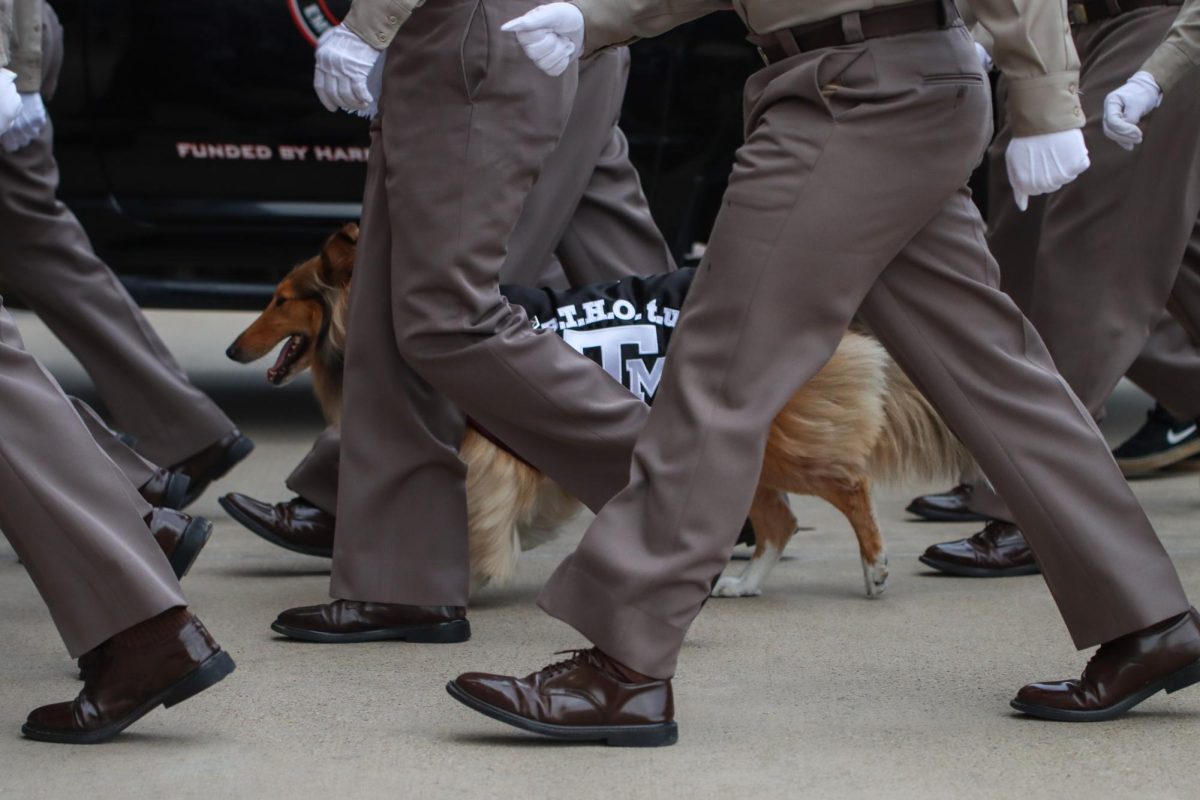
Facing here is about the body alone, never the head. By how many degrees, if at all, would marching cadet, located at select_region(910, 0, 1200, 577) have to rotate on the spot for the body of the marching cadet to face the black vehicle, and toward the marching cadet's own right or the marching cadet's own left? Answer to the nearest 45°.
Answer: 0° — they already face it

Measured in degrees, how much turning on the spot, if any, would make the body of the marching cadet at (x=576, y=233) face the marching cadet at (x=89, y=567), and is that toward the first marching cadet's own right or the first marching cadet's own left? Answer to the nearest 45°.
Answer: approximately 45° to the first marching cadet's own left

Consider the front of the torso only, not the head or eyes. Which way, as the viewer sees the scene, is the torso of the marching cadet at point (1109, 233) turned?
to the viewer's left

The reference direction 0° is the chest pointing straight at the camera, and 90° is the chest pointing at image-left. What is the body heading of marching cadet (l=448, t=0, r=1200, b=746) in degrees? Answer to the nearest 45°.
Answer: approximately 90°

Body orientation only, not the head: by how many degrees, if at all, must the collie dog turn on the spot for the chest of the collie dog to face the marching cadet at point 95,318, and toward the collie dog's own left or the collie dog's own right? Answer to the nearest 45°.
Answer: approximately 45° to the collie dog's own right

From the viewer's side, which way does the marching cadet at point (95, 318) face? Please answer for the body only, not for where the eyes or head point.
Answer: to the viewer's left

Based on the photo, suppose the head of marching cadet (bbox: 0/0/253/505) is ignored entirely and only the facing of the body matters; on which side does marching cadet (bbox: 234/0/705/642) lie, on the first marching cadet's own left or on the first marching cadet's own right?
on the first marching cadet's own left

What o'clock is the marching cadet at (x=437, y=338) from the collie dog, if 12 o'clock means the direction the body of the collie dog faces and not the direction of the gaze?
The marching cadet is roughly at 11 o'clock from the collie dog.

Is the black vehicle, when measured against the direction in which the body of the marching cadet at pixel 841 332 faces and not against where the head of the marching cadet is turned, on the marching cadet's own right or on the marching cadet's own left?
on the marching cadet's own right

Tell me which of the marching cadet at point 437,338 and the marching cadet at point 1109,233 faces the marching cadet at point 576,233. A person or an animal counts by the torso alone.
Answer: the marching cadet at point 1109,233

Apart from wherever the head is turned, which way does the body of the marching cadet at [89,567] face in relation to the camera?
to the viewer's left

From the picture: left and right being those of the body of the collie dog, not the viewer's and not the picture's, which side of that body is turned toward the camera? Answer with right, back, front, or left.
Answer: left

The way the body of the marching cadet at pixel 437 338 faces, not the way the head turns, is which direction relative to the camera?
to the viewer's left

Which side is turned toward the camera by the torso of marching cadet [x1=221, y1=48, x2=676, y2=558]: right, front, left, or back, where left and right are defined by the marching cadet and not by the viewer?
left
